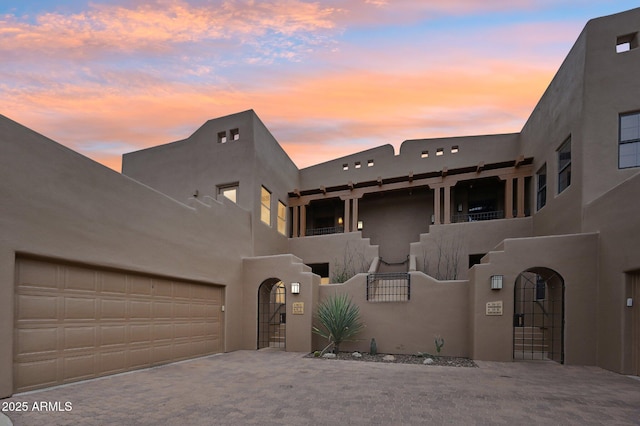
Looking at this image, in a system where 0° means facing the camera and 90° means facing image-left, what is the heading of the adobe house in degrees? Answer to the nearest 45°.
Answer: approximately 0°
